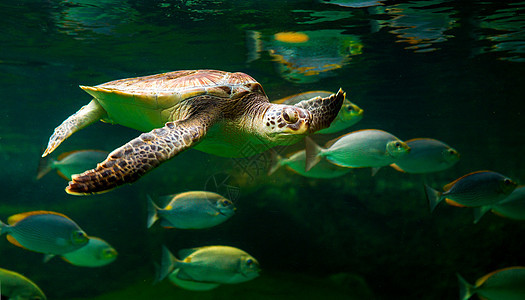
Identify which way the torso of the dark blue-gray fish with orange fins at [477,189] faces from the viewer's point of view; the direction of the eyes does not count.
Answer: to the viewer's right

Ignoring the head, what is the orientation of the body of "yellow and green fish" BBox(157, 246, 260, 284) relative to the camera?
to the viewer's right

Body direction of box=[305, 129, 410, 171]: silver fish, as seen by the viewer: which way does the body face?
to the viewer's right

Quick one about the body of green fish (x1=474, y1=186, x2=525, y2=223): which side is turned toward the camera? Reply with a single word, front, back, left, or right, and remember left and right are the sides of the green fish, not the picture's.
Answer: right

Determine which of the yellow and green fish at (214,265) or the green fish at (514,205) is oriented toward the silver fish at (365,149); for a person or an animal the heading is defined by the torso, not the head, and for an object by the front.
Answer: the yellow and green fish at (214,265)

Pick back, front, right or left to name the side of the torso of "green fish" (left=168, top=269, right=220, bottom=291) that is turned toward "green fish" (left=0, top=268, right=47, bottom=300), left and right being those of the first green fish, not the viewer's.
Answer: back

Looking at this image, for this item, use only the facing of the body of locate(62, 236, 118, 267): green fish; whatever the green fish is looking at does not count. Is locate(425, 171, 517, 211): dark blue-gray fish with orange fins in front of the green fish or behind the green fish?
in front

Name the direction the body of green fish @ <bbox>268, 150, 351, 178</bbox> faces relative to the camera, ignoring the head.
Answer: to the viewer's right

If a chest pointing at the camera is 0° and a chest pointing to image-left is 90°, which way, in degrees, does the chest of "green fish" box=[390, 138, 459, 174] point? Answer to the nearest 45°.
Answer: approximately 270°

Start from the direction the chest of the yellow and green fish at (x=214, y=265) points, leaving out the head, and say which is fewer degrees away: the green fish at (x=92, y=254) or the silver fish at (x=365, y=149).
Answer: the silver fish

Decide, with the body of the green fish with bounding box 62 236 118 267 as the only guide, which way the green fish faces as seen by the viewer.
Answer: to the viewer's right

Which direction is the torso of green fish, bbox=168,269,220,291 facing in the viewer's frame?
to the viewer's right

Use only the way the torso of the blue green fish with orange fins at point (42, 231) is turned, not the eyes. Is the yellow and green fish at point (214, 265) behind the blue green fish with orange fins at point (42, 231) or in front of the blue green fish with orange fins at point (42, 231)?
in front
